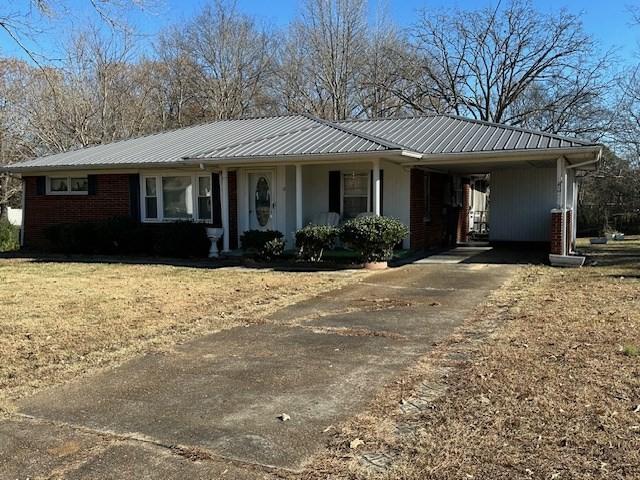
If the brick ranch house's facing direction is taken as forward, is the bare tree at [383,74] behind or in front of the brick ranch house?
behind

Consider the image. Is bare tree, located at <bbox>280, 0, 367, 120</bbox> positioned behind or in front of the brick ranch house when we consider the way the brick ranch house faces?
behind

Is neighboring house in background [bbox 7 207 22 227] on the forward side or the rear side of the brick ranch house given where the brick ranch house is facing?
on the rear side

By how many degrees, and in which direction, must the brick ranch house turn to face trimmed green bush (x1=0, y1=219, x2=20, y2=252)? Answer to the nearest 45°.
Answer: approximately 90° to its right

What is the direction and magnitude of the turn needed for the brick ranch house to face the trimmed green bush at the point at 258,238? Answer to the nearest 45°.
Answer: approximately 45° to its right

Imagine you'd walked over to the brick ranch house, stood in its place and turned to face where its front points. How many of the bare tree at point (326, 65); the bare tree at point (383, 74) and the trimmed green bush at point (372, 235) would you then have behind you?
2

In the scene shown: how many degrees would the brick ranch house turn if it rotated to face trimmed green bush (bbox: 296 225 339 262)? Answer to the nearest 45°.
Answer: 0° — it already faces it

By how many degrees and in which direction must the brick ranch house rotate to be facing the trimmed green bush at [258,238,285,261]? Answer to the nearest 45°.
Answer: approximately 45° to its right

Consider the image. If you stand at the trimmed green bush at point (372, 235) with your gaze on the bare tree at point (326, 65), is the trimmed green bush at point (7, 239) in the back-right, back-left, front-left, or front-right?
front-left

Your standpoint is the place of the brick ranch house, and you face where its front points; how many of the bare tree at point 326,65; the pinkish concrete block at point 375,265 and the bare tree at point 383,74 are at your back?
2

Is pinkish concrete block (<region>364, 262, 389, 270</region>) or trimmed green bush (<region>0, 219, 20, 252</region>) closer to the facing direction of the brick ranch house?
the pinkish concrete block

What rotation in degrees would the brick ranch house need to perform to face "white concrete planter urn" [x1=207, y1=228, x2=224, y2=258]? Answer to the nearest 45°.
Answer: approximately 90° to its right

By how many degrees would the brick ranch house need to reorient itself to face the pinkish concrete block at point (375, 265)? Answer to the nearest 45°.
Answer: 0° — it already faces it

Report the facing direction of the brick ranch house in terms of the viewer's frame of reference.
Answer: facing the viewer
